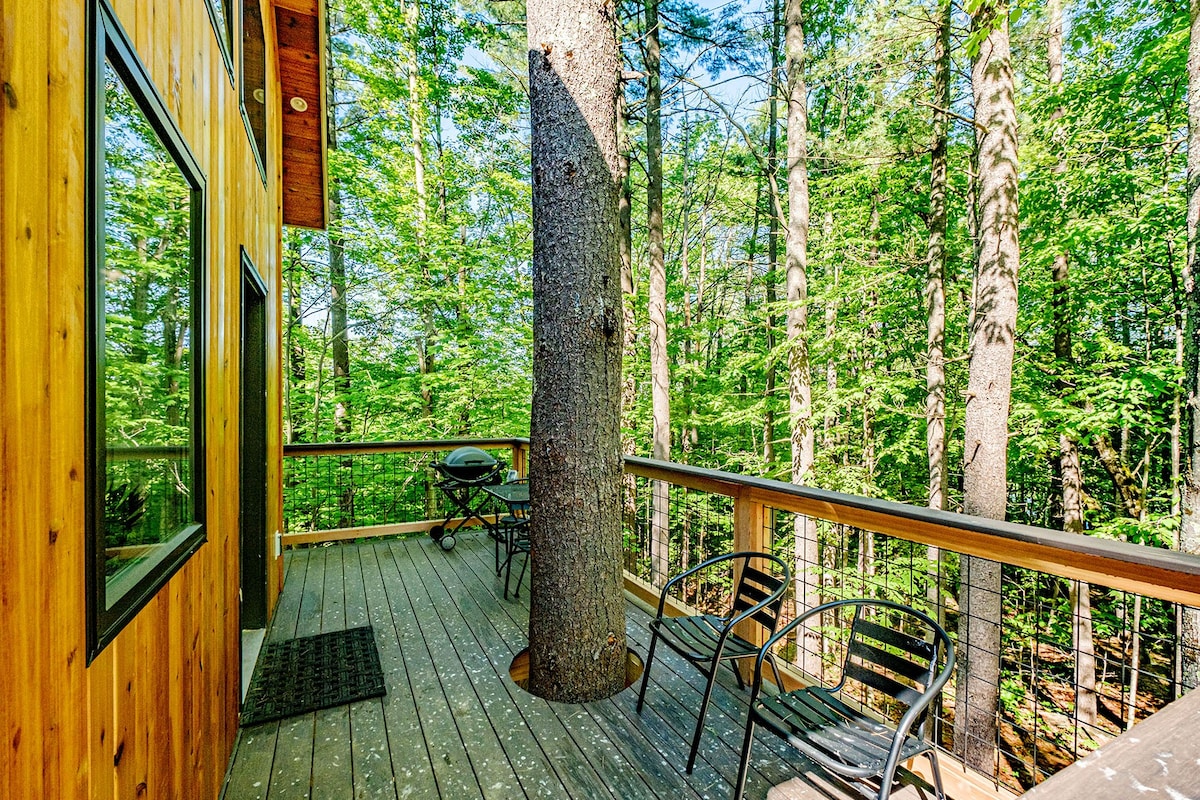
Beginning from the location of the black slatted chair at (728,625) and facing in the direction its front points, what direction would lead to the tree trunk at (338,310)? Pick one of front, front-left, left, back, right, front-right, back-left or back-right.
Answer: right

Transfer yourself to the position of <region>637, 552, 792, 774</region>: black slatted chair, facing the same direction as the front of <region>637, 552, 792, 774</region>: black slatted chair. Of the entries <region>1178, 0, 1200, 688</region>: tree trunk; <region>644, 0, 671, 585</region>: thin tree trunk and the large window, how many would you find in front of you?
1

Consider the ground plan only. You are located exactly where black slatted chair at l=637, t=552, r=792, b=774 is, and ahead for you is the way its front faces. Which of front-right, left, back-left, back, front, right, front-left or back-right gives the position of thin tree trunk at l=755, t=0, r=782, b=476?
back-right

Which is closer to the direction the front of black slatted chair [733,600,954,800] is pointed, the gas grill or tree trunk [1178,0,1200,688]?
the gas grill

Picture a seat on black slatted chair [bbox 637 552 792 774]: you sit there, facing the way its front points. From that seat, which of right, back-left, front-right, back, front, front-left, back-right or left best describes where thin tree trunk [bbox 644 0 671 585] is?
back-right

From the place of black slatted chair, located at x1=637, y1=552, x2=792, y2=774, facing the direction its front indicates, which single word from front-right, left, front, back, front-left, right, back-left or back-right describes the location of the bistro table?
right

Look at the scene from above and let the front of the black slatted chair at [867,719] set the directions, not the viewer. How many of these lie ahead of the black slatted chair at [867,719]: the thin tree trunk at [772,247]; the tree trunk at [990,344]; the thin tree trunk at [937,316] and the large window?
1

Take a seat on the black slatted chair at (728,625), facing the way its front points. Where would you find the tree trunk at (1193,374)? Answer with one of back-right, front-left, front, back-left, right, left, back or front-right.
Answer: back

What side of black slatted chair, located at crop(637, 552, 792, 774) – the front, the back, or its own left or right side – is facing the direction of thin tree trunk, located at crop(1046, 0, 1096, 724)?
back

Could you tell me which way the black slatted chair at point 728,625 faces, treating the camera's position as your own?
facing the viewer and to the left of the viewer

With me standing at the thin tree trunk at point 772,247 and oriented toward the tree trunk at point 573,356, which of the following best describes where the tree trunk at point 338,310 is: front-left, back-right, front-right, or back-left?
front-right

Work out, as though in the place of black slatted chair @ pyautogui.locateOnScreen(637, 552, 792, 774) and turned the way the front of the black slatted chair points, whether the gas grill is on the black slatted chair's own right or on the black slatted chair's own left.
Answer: on the black slatted chair's own right

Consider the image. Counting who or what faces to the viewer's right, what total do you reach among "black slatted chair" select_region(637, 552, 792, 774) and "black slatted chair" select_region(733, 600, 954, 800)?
0

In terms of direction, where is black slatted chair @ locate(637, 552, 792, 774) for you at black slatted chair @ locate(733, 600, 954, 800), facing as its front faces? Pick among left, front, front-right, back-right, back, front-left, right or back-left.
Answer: right

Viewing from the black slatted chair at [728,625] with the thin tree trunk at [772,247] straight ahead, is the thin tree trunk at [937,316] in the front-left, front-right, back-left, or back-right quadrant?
front-right

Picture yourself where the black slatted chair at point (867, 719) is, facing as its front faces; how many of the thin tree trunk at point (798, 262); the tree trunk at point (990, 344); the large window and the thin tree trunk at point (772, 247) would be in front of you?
1

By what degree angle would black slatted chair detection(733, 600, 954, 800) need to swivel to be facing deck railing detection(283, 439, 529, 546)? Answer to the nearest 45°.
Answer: approximately 90° to its right
